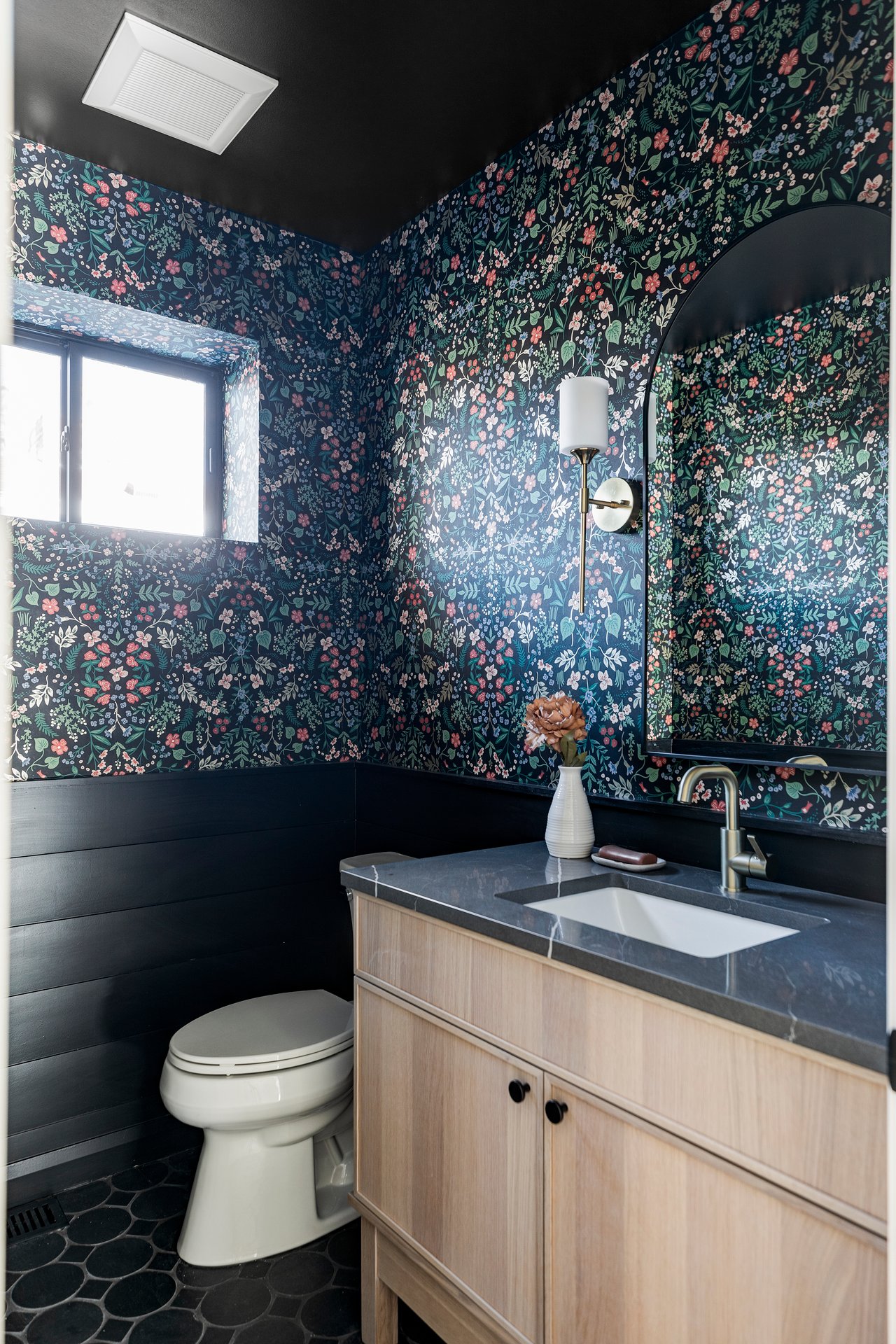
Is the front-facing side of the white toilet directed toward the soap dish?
no

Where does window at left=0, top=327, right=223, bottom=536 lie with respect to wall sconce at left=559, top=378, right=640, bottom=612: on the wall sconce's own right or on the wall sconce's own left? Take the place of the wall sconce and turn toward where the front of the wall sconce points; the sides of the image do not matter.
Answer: on the wall sconce's own right

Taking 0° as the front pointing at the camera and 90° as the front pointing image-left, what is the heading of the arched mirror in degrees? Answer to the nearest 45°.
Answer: approximately 45°

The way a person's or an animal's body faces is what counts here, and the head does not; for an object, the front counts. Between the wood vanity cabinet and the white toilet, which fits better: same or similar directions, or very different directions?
same or similar directions

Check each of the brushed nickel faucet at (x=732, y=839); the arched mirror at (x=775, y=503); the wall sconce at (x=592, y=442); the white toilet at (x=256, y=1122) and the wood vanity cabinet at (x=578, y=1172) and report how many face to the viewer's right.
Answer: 0

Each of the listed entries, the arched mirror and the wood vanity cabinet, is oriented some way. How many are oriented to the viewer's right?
0

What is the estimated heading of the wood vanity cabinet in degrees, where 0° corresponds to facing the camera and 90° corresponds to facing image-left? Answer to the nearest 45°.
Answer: approximately 45°

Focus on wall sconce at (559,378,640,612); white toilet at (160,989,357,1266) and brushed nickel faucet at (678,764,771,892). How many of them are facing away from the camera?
0

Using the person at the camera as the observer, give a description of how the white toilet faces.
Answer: facing the viewer and to the left of the viewer

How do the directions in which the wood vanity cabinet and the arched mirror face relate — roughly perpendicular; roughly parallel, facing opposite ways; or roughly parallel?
roughly parallel

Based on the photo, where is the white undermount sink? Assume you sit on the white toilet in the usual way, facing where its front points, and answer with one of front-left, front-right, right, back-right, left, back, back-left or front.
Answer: left

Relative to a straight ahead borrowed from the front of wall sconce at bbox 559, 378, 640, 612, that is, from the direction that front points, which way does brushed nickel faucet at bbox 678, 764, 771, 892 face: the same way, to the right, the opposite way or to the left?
the same way
